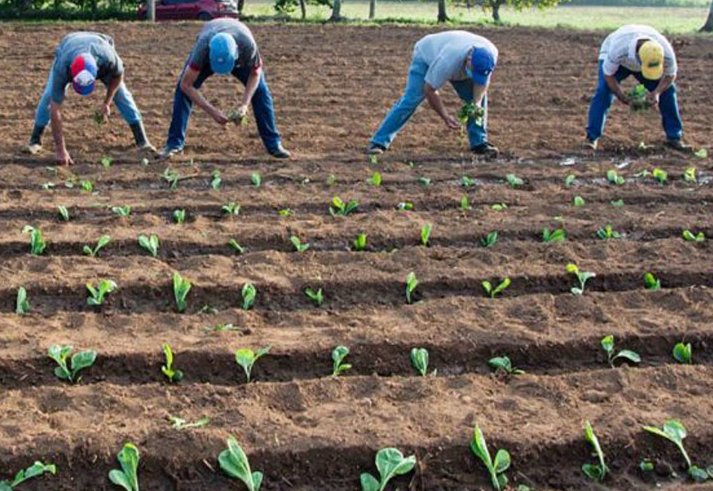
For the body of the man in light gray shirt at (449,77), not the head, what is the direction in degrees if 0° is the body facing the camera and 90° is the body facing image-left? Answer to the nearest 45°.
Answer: approximately 315°

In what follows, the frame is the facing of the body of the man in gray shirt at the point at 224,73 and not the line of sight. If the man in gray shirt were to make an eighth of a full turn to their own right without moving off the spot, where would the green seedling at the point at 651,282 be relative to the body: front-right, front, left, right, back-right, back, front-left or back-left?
left

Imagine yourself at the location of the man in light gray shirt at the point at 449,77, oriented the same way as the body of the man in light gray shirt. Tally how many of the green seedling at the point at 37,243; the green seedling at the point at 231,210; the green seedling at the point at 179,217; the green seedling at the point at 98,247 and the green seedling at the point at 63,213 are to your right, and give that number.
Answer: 5

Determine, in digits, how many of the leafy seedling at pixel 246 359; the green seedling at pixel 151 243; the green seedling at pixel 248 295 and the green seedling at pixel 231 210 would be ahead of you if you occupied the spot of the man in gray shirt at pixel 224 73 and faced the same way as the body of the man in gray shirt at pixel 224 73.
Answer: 4

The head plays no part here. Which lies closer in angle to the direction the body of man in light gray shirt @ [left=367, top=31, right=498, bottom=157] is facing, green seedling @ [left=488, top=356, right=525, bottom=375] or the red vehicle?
the green seedling

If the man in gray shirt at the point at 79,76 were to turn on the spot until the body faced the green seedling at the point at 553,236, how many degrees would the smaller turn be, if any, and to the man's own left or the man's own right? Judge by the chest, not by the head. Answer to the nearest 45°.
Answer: approximately 45° to the man's own left

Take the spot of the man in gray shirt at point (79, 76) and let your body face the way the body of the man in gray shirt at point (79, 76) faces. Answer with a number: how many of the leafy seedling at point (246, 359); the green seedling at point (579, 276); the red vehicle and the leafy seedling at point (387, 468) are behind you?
1

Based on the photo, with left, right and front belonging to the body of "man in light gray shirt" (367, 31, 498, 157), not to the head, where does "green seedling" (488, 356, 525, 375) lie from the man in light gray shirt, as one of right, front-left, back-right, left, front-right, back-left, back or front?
front-right

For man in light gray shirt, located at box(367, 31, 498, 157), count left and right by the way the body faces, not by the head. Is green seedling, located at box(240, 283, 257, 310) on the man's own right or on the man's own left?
on the man's own right

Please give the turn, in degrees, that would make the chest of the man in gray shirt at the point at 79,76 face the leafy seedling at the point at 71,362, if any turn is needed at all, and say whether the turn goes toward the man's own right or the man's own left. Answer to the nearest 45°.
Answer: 0° — they already face it

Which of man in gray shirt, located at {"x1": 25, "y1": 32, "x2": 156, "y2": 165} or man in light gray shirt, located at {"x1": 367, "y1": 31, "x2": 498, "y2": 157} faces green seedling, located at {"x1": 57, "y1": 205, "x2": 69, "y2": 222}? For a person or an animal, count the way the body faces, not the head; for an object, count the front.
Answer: the man in gray shirt

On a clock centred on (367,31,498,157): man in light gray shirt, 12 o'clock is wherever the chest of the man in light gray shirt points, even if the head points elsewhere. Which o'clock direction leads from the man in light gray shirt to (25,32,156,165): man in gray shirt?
The man in gray shirt is roughly at 4 o'clock from the man in light gray shirt.

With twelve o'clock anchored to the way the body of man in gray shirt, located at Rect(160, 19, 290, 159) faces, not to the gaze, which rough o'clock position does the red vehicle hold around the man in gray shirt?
The red vehicle is roughly at 6 o'clock from the man in gray shirt.

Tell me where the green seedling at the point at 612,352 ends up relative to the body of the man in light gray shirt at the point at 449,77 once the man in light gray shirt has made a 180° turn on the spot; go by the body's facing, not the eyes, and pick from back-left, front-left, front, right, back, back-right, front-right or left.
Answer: back-left

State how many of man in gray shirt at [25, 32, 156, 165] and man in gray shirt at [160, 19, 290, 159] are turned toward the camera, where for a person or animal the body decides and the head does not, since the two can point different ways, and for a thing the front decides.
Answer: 2

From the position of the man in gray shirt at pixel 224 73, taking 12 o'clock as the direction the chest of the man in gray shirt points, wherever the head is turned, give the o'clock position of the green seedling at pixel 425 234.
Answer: The green seedling is roughly at 11 o'clock from the man in gray shirt.

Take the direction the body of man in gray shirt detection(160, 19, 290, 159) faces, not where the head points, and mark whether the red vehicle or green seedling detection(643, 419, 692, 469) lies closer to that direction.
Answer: the green seedling
